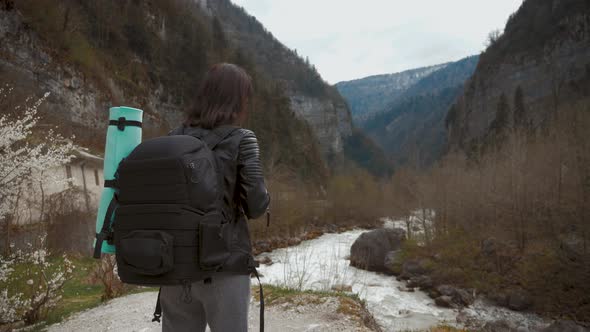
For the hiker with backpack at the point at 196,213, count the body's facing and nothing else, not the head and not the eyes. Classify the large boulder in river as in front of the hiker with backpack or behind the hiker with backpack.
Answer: in front

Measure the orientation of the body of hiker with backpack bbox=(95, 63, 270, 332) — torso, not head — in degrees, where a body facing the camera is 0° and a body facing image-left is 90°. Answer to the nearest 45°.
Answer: approximately 225°

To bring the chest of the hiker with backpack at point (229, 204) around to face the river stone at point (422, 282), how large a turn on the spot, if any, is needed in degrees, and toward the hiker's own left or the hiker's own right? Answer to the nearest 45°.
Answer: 0° — they already face it

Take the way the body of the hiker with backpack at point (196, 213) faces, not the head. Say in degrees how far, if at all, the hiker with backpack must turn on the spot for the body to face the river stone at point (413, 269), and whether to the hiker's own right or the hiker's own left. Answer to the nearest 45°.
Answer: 0° — they already face it

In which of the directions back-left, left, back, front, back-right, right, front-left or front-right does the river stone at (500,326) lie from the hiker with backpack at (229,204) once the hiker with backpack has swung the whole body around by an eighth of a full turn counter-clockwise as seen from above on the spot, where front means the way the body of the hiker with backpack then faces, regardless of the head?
front-right

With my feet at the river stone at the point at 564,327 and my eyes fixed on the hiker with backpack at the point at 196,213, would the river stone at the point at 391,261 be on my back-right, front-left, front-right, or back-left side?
back-right

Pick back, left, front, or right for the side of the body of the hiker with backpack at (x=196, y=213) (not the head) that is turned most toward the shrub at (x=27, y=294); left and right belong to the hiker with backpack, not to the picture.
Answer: left

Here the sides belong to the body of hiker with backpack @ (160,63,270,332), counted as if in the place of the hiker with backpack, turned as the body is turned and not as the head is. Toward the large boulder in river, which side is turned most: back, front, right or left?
front

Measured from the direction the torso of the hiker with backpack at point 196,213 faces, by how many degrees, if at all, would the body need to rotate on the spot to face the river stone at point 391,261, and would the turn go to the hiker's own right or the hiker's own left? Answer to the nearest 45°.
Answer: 0° — they already face it

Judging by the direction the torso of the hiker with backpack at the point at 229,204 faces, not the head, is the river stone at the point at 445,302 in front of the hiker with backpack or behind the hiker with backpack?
in front
